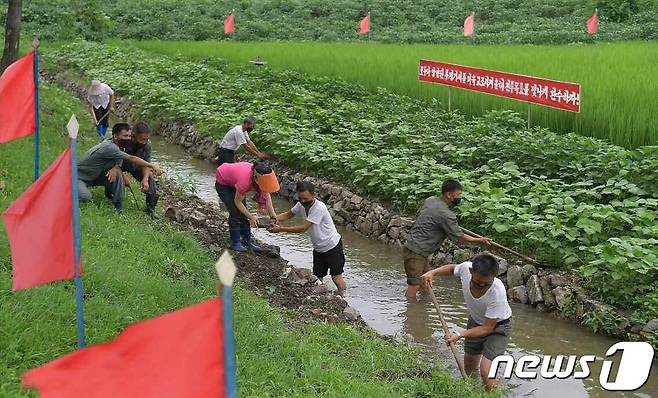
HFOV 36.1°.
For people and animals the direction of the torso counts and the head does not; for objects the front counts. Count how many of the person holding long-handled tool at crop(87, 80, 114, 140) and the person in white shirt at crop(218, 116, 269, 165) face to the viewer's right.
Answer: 1

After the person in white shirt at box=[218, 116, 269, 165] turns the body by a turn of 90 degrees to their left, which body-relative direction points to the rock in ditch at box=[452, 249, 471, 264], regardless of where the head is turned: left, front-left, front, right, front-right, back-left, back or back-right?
back-right

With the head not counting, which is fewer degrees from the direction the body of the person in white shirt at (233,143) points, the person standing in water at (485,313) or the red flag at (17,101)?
the person standing in water

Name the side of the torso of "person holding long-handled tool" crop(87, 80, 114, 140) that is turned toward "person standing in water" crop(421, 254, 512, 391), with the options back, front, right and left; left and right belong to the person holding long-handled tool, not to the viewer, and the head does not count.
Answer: front

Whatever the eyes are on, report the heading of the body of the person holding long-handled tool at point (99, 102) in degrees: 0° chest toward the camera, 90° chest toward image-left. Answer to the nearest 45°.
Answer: approximately 0°

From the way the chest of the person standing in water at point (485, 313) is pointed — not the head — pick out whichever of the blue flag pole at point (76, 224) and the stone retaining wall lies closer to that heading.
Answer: the blue flag pole

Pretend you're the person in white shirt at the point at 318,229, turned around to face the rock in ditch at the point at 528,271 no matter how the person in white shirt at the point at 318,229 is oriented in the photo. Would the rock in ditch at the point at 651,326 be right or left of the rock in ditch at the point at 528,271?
right

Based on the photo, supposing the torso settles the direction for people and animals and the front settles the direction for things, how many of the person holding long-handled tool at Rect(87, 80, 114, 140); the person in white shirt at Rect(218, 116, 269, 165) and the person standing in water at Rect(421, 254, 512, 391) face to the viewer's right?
1

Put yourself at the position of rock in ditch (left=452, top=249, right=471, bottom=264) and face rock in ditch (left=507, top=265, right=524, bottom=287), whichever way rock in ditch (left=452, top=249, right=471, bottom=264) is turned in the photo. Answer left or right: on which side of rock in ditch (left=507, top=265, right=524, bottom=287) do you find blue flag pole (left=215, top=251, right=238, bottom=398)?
right

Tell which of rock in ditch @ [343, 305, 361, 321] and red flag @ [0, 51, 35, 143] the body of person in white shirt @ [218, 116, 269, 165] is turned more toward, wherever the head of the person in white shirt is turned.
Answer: the rock in ditch

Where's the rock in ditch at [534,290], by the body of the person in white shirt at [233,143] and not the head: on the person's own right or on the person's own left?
on the person's own right

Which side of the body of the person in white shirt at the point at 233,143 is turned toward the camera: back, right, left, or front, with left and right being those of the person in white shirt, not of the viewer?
right

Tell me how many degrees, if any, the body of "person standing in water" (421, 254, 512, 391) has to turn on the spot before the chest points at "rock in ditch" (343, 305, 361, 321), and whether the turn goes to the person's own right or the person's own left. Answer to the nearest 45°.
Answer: approximately 90° to the person's own right

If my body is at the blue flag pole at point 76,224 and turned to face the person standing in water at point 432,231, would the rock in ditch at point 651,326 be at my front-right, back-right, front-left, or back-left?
front-right

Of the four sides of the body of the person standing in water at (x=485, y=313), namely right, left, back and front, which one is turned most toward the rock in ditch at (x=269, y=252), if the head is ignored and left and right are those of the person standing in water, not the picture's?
right

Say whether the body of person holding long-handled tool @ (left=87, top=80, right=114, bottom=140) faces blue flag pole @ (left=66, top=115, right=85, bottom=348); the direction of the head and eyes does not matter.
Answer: yes

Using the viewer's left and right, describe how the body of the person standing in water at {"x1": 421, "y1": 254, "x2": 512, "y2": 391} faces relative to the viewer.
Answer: facing the viewer and to the left of the viewer
